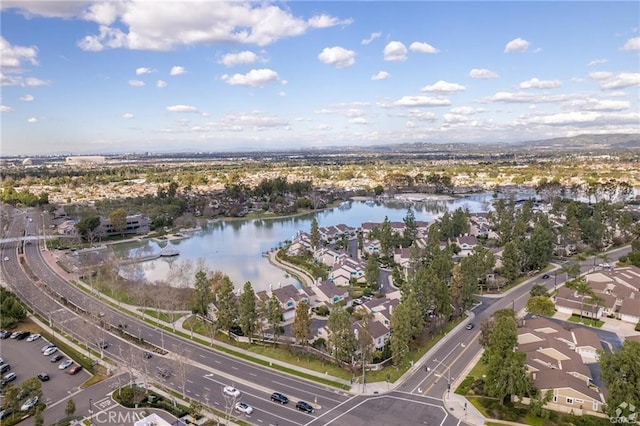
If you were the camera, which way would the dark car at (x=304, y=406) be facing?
facing the viewer and to the right of the viewer

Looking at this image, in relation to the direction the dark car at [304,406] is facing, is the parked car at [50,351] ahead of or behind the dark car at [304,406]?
behind

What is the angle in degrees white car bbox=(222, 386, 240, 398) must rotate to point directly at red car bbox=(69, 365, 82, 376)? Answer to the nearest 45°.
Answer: approximately 180°

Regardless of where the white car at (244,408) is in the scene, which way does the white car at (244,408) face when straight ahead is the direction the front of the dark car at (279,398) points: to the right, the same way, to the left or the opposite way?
the same way

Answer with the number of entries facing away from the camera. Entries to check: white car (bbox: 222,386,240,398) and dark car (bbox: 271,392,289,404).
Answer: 0

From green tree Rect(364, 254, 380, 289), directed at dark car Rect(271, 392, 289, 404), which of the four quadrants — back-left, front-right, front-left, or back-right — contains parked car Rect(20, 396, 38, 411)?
front-right

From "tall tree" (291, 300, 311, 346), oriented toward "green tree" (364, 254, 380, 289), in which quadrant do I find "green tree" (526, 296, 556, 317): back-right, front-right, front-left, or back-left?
front-right

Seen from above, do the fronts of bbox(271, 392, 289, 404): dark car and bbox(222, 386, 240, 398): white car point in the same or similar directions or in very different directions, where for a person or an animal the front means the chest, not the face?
same or similar directions

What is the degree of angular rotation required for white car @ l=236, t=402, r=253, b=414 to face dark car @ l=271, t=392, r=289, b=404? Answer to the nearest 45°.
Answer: approximately 45° to its left

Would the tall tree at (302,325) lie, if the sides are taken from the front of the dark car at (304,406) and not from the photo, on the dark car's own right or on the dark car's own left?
on the dark car's own left

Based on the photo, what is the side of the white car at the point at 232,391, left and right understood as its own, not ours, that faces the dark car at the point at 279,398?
front

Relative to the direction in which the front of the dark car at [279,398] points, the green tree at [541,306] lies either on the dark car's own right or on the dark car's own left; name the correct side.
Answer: on the dark car's own left
